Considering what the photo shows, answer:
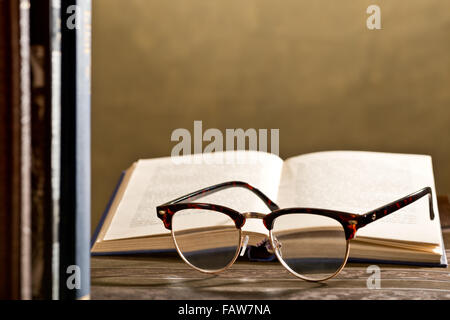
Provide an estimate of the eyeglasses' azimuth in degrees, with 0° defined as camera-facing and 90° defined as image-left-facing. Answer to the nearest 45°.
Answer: approximately 45°

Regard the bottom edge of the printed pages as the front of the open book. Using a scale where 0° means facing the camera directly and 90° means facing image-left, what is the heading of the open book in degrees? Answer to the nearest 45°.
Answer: approximately 0°

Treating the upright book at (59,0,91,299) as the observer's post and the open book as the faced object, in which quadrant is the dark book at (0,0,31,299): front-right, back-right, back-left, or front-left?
back-left
